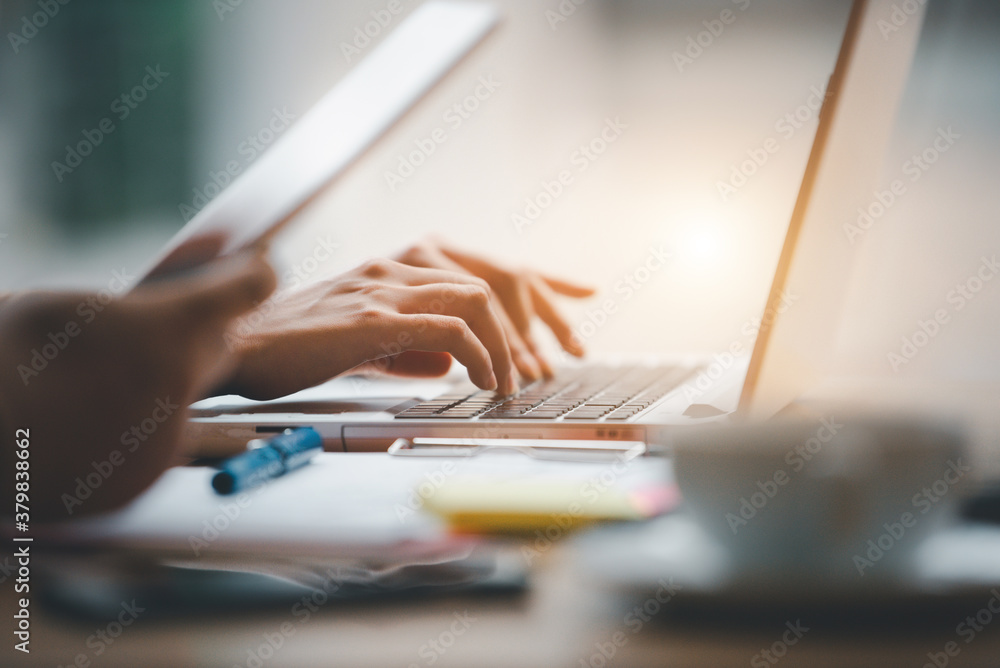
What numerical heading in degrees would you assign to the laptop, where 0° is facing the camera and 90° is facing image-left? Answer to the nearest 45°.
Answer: approximately 90°
